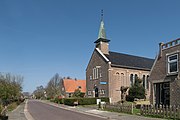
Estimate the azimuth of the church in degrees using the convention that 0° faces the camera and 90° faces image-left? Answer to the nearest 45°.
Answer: approximately 45°

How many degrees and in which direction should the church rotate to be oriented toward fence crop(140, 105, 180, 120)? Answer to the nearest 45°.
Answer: approximately 45° to its left
